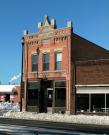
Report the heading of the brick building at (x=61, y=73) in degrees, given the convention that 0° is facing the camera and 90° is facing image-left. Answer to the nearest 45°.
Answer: approximately 45°
